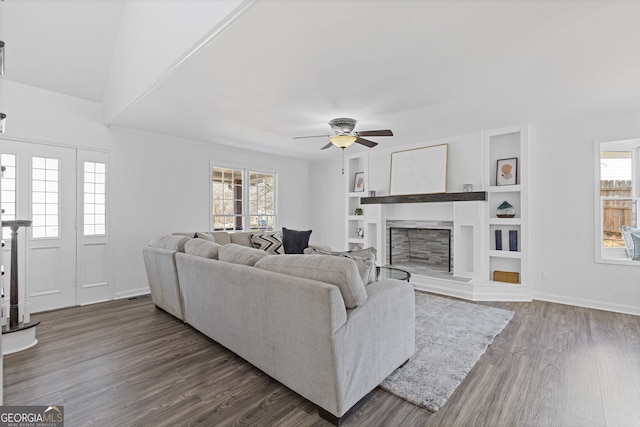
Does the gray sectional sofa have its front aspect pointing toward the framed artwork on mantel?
yes

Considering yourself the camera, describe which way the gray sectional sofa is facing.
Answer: facing away from the viewer and to the right of the viewer

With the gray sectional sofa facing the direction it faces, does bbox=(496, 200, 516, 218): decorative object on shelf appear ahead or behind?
ahead

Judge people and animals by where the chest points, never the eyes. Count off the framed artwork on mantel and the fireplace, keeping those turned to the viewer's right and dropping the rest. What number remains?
0

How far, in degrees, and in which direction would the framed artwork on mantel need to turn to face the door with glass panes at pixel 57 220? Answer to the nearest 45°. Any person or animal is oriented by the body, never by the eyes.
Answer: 0° — it already faces it

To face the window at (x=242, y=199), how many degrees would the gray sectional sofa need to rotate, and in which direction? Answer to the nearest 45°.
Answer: approximately 45° to its left

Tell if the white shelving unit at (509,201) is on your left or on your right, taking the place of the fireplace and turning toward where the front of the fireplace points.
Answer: on your left

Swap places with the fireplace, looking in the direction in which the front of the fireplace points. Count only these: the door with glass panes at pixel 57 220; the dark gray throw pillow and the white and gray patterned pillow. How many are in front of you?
3

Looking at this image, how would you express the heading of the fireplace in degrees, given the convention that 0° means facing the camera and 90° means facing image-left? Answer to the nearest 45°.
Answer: approximately 45°

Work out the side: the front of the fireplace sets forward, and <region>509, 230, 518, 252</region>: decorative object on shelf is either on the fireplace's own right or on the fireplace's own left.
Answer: on the fireplace's own left

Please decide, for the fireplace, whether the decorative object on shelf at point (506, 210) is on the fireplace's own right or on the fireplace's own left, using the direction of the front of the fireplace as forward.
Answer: on the fireplace's own left
